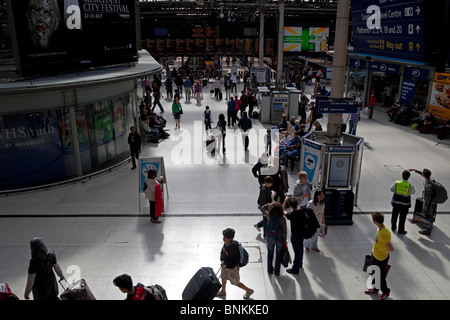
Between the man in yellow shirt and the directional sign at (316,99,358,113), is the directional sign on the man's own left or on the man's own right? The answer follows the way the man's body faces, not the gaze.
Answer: on the man's own right

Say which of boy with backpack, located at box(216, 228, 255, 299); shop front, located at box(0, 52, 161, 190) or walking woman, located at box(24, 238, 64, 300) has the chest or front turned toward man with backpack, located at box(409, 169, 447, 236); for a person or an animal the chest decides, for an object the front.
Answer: the shop front

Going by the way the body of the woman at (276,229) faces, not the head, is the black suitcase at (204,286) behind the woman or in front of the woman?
behind

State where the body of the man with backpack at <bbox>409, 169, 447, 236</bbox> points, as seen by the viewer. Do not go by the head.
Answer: to the viewer's left

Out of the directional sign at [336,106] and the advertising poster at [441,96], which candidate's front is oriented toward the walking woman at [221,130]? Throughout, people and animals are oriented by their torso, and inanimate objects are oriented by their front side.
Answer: the advertising poster

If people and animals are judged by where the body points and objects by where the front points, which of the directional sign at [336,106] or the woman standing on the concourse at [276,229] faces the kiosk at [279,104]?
the woman standing on the concourse

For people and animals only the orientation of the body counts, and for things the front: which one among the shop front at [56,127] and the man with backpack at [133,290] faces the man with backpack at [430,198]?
the shop front

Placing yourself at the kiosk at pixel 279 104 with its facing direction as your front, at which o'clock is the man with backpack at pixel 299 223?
The man with backpack is roughly at 12 o'clock from the kiosk.
